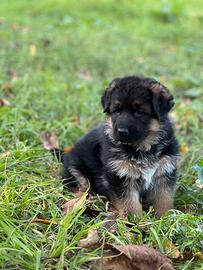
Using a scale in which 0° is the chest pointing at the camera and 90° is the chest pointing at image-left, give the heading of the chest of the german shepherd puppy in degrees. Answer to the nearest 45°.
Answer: approximately 315°

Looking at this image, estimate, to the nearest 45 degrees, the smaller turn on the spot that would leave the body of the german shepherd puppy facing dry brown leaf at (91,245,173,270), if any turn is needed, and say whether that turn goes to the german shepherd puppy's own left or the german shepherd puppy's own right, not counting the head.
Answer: approximately 45° to the german shepherd puppy's own right

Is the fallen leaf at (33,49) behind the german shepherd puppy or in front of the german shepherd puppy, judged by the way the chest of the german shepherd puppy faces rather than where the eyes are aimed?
behind

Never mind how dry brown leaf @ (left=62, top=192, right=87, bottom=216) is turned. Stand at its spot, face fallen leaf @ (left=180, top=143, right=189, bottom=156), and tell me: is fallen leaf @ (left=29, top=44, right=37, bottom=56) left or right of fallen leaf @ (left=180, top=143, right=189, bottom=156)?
left

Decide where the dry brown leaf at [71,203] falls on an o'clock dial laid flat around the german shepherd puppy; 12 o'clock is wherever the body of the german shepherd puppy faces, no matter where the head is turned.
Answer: The dry brown leaf is roughly at 3 o'clock from the german shepherd puppy.

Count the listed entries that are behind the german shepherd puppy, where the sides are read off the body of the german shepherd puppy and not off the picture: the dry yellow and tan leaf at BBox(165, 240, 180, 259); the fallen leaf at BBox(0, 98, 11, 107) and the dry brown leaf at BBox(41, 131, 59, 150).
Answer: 2

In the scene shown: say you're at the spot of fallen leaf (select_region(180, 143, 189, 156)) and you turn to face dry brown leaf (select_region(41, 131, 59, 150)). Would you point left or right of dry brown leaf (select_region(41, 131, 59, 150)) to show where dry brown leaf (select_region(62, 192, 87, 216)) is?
left

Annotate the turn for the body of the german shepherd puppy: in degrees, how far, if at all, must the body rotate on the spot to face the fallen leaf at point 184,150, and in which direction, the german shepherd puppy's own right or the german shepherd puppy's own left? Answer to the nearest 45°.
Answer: approximately 90° to the german shepherd puppy's own left

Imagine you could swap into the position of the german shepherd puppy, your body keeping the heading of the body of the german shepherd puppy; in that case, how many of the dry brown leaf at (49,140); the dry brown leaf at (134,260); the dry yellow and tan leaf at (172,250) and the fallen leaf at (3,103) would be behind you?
2

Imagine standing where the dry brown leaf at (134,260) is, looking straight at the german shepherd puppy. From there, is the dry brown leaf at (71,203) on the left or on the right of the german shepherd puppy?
left

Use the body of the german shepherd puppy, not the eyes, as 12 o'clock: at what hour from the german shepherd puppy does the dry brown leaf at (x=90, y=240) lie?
The dry brown leaf is roughly at 2 o'clock from the german shepherd puppy.
